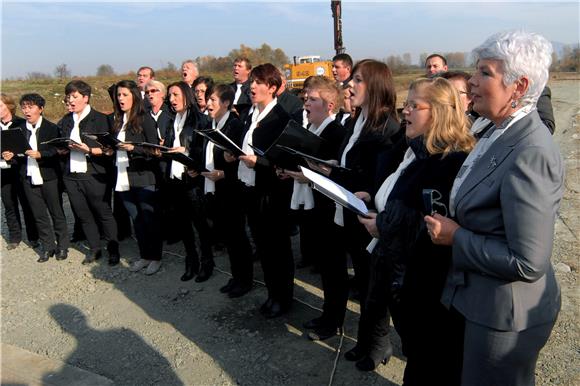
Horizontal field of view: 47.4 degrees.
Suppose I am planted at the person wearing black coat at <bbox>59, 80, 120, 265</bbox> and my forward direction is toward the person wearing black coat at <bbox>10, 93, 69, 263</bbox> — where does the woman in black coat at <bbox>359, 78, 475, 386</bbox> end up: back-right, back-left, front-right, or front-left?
back-left

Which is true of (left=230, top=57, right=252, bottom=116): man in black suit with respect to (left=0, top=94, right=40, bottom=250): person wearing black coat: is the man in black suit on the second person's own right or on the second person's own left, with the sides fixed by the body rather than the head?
on the second person's own left

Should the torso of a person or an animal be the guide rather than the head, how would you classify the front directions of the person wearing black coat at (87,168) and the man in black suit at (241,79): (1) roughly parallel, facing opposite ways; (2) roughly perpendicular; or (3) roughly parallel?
roughly parallel

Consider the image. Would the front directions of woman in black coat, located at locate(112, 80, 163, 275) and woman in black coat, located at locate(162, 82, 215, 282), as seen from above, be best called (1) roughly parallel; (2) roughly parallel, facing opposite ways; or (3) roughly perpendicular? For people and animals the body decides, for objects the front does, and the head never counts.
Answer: roughly parallel

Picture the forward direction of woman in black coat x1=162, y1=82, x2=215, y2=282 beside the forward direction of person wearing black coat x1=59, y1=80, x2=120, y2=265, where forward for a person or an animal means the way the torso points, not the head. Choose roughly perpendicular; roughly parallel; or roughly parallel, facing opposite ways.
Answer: roughly parallel

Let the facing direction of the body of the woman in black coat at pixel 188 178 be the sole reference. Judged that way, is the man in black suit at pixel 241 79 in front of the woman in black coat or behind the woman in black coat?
behind
